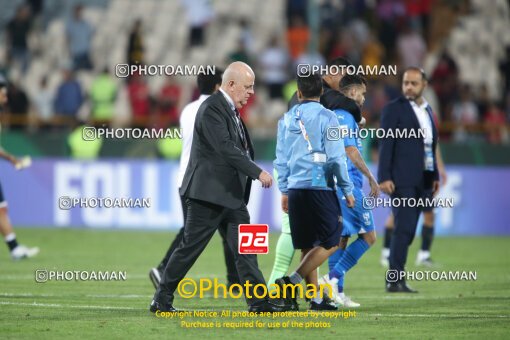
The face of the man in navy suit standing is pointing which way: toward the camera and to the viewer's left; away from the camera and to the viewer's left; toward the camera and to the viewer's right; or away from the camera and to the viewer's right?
toward the camera and to the viewer's left

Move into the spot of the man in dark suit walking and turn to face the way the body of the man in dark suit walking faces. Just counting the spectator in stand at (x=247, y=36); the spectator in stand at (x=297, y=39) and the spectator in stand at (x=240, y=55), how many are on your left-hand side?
3

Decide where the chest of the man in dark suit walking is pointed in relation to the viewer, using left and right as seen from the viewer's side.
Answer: facing to the right of the viewer

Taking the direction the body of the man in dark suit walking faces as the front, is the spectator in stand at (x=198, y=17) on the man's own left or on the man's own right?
on the man's own left

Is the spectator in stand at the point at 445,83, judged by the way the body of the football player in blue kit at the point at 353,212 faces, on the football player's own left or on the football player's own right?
on the football player's own left

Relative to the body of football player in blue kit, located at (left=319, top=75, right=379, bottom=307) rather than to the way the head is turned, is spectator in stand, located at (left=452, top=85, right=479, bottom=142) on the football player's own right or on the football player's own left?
on the football player's own left

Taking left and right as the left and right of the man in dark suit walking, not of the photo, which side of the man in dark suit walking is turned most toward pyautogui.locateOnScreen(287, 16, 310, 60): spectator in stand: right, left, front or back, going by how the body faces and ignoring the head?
left

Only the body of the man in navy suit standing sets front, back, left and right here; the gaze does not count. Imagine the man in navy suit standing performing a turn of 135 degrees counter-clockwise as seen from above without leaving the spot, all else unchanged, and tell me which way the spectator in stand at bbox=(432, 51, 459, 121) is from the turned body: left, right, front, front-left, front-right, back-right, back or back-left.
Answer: front
